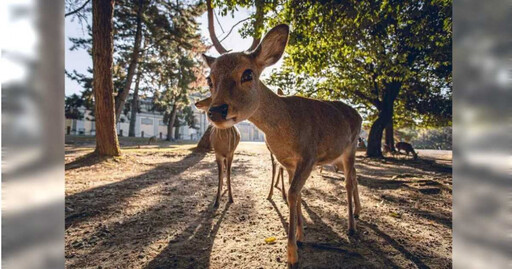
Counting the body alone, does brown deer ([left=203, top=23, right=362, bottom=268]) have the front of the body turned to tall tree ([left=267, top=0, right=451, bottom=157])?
no

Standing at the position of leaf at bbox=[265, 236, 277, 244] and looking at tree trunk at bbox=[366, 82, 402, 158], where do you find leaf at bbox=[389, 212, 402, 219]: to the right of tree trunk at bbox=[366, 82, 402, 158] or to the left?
right

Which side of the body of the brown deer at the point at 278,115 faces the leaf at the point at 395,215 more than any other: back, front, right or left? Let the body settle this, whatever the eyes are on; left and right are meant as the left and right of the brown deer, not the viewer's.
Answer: back

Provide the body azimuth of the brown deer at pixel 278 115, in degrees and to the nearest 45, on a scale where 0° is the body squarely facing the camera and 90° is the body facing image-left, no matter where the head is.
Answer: approximately 45°

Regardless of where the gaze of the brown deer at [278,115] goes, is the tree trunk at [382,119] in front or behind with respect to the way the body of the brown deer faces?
behind
